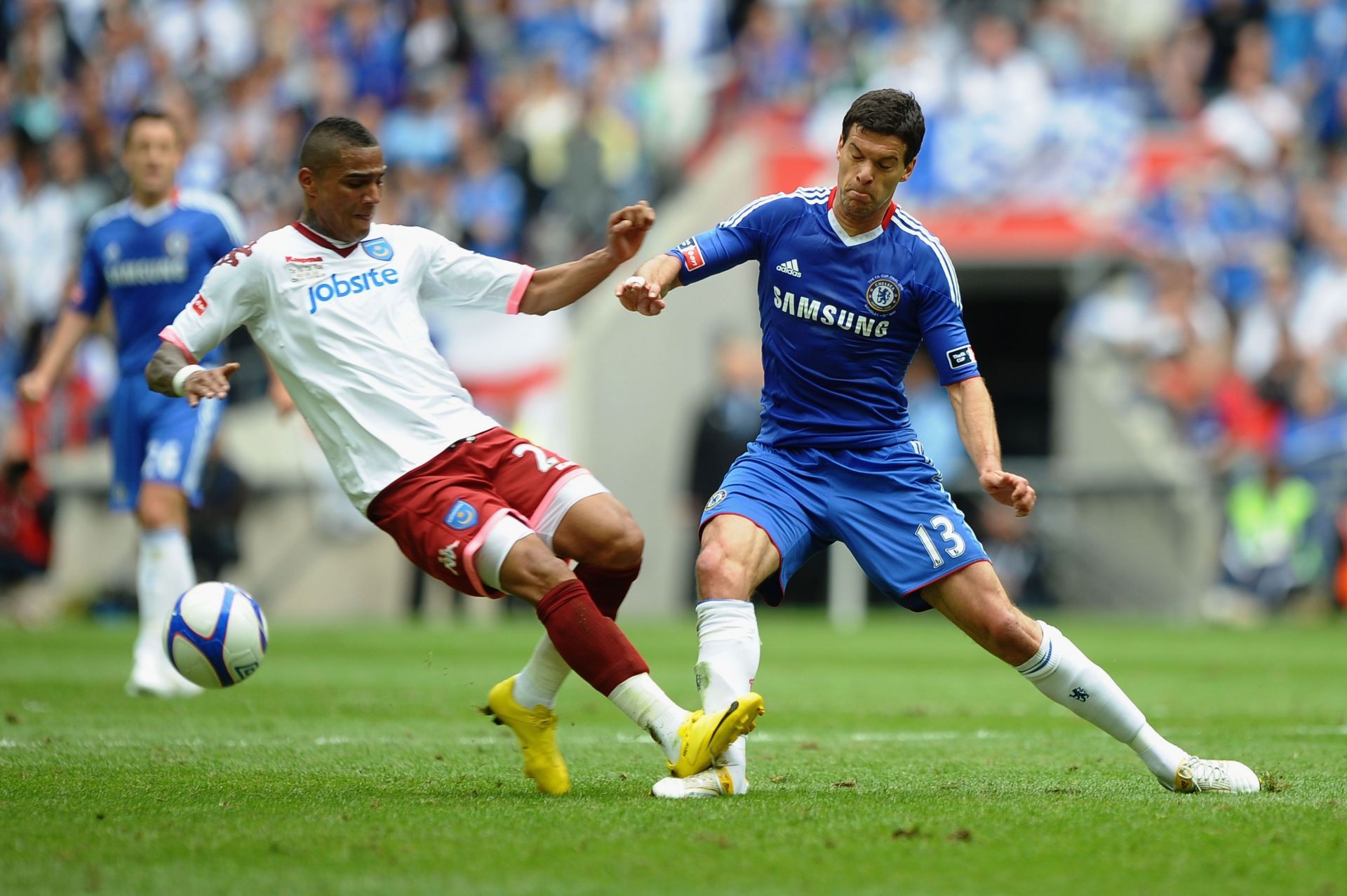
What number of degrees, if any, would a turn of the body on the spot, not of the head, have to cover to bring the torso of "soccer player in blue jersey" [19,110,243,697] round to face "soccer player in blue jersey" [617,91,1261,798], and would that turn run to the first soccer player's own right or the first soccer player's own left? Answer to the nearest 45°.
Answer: approximately 45° to the first soccer player's own left

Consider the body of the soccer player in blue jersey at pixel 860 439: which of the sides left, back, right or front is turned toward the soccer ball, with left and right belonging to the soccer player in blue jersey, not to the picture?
right

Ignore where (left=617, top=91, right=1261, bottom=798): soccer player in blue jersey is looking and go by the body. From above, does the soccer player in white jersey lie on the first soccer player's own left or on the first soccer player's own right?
on the first soccer player's own right

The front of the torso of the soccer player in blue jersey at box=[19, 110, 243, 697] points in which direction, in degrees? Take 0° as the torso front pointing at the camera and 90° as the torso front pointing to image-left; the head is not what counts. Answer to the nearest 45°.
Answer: approximately 0°

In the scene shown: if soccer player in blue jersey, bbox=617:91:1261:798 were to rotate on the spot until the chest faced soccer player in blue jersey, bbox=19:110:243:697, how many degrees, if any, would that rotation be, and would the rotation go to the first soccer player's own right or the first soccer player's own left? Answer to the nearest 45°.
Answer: approximately 135° to the first soccer player's own right

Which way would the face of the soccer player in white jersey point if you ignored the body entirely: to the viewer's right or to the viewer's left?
to the viewer's right

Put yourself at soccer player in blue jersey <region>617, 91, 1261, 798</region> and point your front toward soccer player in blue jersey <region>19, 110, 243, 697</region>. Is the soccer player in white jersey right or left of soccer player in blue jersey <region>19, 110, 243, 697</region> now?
left

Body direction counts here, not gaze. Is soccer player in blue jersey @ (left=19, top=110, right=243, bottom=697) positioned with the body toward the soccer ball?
yes

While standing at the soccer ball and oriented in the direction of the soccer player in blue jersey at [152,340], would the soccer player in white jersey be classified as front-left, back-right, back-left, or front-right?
back-right

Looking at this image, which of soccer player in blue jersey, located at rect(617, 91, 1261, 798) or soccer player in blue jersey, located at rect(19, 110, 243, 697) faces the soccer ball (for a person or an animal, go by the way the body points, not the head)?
soccer player in blue jersey, located at rect(19, 110, 243, 697)

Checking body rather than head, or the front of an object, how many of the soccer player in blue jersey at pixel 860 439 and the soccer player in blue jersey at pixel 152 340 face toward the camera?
2
